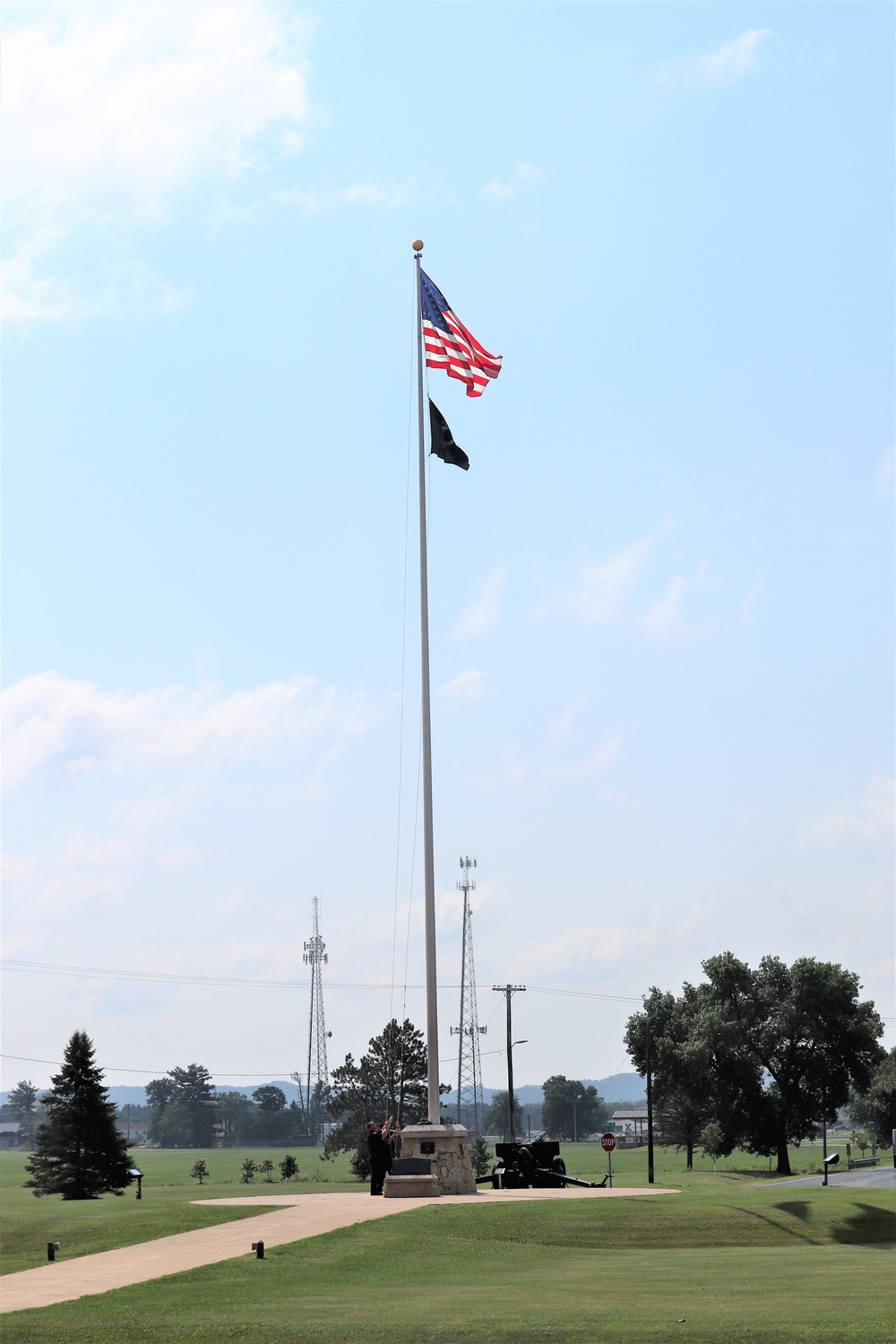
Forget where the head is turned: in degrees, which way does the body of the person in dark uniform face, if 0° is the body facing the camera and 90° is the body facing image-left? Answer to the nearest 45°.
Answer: approximately 270°

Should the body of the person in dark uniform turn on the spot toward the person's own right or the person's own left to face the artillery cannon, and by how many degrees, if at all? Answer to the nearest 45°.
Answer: approximately 45° to the person's own left
